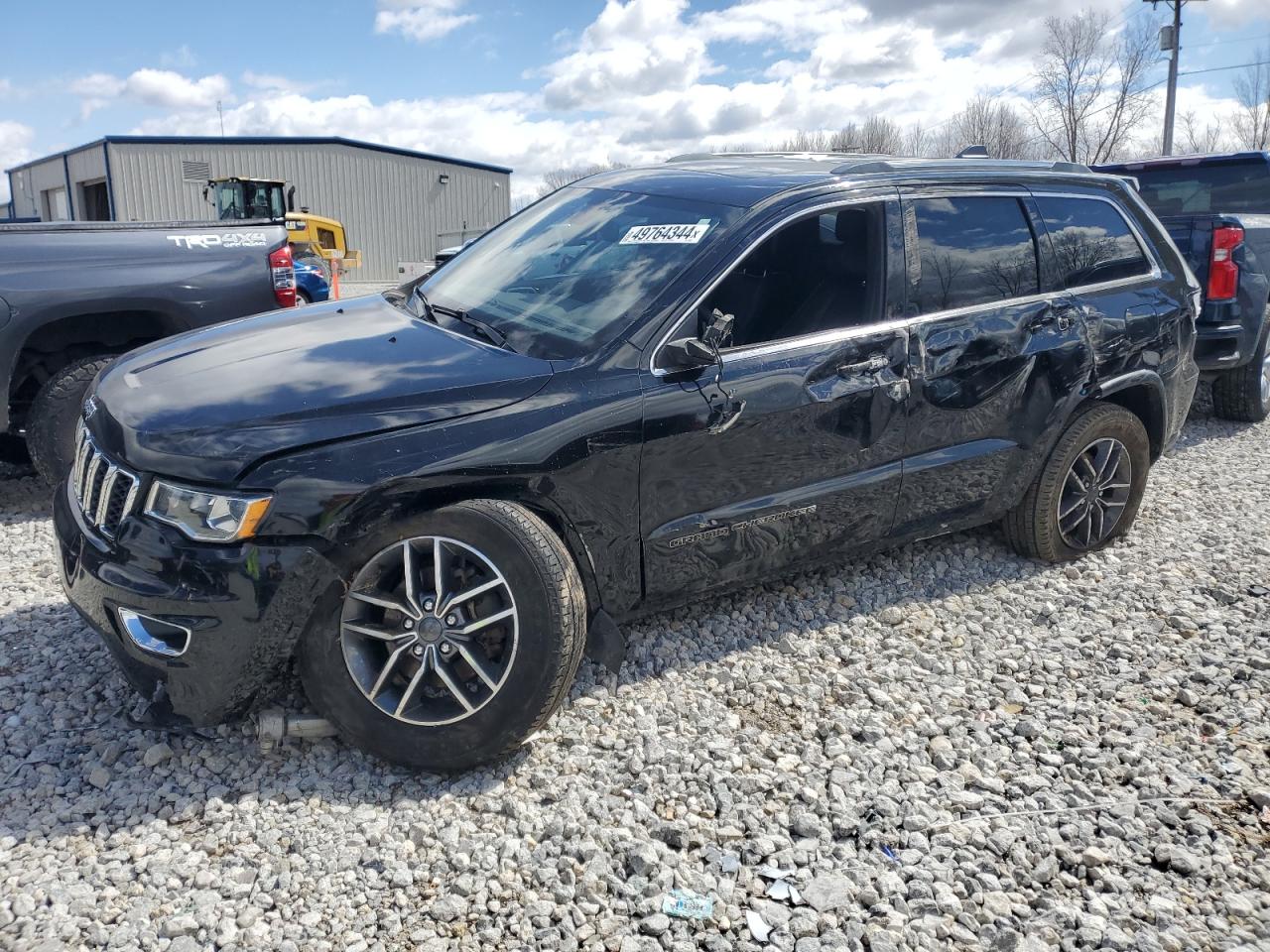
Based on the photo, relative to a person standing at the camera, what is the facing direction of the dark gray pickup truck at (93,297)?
facing to the left of the viewer

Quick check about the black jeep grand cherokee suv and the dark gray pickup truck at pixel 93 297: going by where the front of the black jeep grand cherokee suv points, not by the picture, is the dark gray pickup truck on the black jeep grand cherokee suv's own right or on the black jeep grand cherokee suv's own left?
on the black jeep grand cherokee suv's own right

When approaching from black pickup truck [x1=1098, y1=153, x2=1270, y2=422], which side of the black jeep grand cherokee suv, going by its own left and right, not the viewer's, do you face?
back

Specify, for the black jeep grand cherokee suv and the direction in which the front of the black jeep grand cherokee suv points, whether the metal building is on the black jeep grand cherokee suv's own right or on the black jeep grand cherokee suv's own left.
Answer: on the black jeep grand cherokee suv's own right

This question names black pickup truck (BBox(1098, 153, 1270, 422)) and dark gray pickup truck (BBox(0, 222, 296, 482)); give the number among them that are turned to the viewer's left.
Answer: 1

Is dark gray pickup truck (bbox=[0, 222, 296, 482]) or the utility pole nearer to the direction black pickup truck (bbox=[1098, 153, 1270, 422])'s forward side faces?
the utility pole

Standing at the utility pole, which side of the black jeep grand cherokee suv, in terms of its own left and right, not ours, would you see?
back

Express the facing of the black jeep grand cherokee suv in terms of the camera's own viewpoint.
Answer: facing the viewer and to the left of the viewer

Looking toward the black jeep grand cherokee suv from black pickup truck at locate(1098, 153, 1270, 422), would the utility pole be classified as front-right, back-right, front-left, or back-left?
back-right

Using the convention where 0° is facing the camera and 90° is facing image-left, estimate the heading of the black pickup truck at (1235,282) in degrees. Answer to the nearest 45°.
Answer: approximately 225°

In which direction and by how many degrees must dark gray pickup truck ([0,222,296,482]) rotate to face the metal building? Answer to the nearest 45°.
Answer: approximately 90° to its right

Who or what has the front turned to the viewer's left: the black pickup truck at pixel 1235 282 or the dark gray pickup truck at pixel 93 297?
the dark gray pickup truck at pixel 93 297
